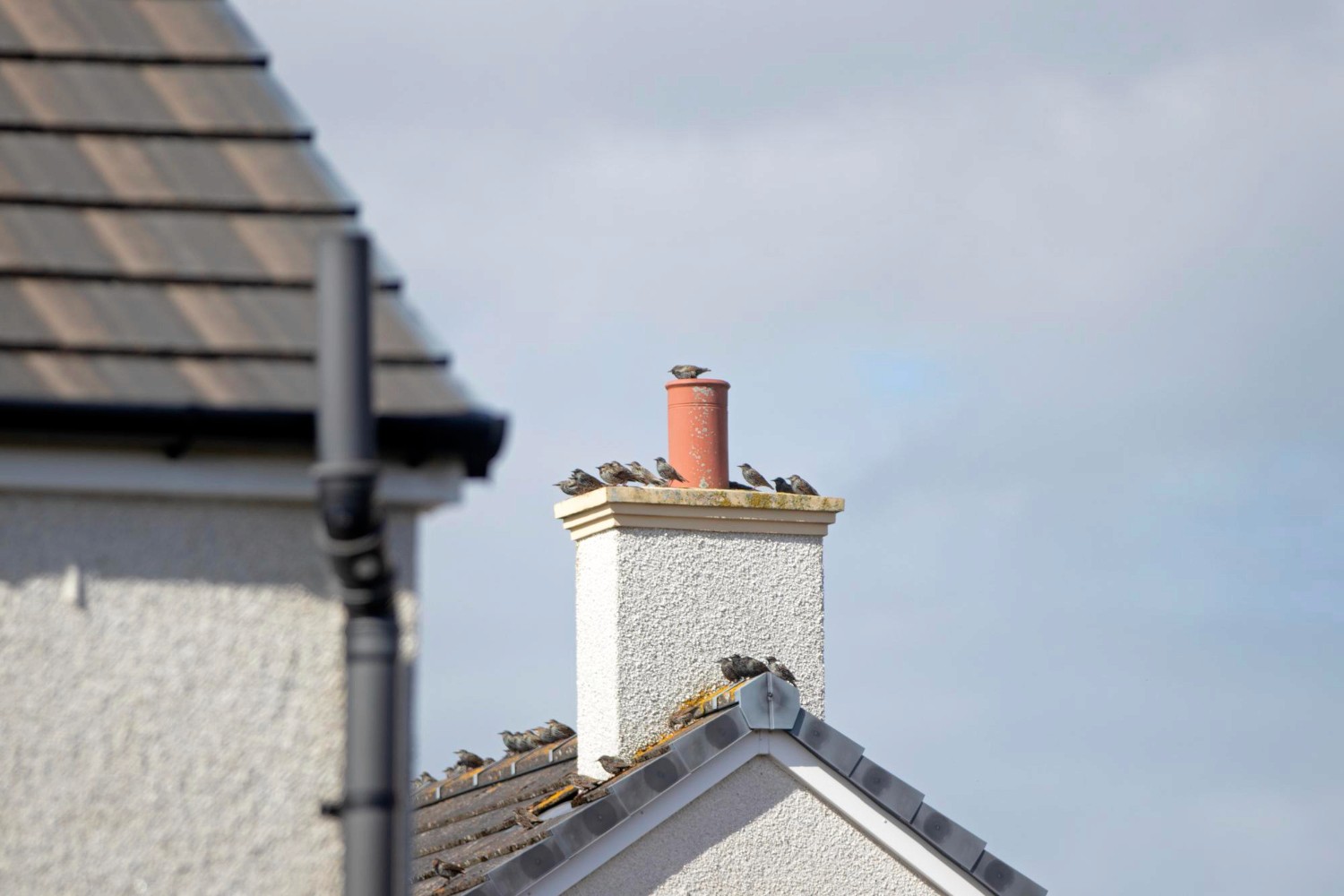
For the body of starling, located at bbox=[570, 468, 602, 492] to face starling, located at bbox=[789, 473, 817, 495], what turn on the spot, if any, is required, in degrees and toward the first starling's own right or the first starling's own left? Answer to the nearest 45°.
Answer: approximately 180°

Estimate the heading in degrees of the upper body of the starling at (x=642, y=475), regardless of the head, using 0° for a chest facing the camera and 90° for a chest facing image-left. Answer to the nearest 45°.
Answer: approximately 90°

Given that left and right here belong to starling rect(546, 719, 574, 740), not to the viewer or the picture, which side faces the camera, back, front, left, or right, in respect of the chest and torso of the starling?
left

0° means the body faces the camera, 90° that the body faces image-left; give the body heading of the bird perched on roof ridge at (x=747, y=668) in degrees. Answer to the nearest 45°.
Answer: approximately 90°
